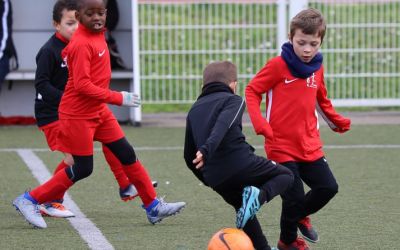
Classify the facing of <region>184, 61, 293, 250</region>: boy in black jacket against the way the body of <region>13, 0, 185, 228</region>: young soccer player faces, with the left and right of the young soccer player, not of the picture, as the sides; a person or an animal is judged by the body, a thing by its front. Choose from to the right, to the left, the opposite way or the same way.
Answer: to the left

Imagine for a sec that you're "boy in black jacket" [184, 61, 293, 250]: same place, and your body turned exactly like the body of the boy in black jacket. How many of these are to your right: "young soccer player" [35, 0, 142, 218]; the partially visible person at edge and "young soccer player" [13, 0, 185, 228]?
0

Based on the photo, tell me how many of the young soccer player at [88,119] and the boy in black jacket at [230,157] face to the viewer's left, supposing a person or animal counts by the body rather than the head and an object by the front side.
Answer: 0

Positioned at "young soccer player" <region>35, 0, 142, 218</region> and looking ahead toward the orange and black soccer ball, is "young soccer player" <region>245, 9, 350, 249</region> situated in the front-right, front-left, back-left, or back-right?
front-left

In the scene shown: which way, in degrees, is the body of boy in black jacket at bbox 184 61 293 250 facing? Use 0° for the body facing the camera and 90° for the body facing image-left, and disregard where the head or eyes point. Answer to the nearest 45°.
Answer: approximately 225°

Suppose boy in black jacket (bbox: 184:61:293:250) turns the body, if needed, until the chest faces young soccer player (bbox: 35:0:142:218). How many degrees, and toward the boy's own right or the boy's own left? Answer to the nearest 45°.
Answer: approximately 90° to the boy's own left

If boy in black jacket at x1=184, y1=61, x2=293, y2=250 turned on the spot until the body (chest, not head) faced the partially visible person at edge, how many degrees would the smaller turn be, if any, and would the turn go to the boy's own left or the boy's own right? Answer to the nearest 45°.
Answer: approximately 45° to the boy's own left

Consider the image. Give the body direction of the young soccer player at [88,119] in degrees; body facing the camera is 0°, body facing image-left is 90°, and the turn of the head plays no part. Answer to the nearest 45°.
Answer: approximately 315°

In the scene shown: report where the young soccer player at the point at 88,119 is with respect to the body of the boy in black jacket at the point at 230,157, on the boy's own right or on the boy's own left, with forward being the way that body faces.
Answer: on the boy's own left

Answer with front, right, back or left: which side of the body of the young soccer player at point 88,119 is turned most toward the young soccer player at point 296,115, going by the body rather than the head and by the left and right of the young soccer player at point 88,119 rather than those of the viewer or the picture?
front

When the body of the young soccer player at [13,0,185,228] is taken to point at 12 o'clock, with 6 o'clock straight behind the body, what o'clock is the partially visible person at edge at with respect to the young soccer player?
The partially visible person at edge is roughly at 7 o'clock from the young soccer player.

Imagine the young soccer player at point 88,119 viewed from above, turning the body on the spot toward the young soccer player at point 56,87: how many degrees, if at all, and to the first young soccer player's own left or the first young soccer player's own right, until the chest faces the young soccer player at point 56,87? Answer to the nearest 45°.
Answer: approximately 135° to the first young soccer player's own left

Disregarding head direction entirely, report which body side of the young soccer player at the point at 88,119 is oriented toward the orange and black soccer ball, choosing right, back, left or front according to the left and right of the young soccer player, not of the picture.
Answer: front

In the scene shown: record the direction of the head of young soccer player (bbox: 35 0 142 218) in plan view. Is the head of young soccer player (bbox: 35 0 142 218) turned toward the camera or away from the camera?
toward the camera
